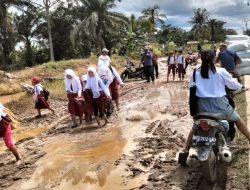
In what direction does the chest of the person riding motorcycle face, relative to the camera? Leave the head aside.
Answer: away from the camera

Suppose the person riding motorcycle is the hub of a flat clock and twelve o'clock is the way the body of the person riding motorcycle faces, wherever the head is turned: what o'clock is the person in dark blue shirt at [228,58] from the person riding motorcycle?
The person in dark blue shirt is roughly at 12 o'clock from the person riding motorcycle.

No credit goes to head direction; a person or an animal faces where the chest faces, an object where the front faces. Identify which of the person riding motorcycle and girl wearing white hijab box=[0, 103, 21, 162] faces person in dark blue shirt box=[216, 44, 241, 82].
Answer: the person riding motorcycle

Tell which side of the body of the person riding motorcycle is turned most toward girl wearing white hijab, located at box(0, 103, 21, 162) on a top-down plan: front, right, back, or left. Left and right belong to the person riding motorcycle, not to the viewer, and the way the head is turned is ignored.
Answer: left

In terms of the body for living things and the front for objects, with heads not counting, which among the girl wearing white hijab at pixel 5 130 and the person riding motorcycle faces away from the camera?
the person riding motorcycle
